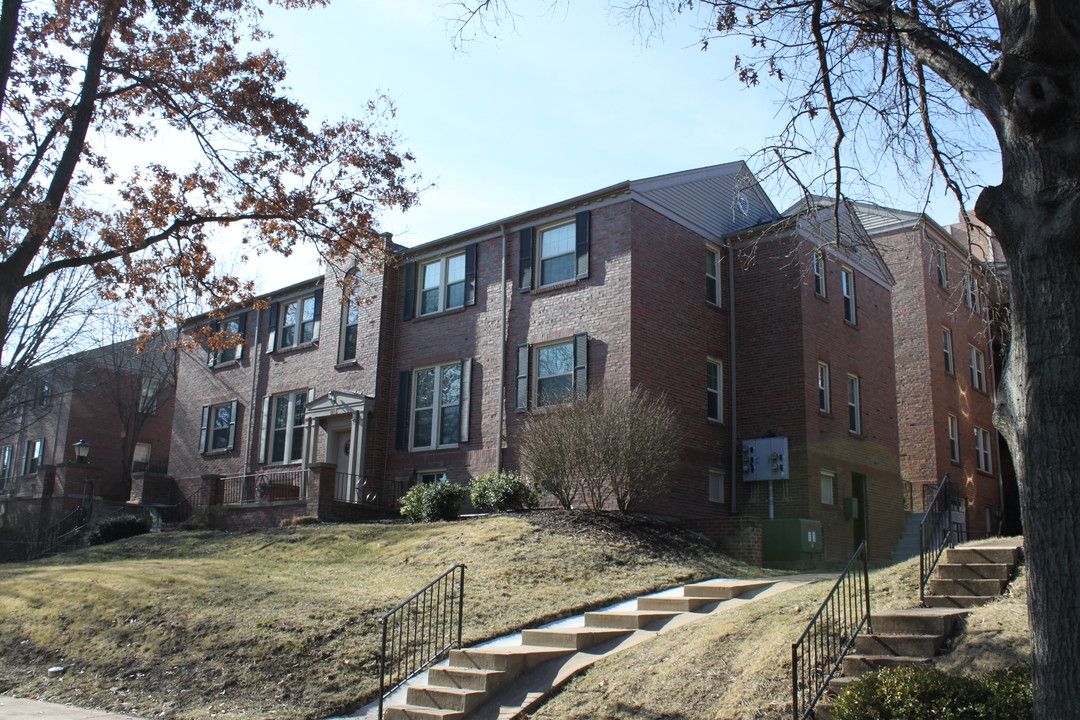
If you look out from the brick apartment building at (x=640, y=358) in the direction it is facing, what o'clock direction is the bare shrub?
The bare shrub is roughly at 11 o'clock from the brick apartment building.

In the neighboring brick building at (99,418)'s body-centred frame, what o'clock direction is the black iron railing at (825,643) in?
The black iron railing is roughly at 10 o'clock from the neighboring brick building.

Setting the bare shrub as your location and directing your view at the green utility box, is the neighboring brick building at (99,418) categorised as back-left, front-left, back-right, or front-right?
back-left

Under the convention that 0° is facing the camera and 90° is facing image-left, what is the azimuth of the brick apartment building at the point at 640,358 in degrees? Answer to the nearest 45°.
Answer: approximately 45°

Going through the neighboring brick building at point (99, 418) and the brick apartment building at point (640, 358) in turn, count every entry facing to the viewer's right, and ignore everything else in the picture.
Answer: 0

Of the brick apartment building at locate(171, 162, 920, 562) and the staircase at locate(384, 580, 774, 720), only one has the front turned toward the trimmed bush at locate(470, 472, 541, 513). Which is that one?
the brick apartment building

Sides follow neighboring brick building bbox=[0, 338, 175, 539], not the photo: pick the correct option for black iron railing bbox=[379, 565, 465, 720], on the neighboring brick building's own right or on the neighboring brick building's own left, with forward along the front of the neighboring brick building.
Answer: on the neighboring brick building's own left

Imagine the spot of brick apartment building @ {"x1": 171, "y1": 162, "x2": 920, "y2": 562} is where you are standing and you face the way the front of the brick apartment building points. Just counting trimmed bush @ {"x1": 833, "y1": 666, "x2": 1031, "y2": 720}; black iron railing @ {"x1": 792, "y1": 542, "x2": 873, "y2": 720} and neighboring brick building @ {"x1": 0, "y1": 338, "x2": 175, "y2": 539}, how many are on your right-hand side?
1

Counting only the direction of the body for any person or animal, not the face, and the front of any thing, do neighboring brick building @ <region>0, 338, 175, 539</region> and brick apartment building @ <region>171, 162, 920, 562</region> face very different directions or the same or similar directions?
same or similar directions

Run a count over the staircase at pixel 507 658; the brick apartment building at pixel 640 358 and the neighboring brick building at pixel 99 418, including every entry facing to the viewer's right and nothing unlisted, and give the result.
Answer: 0

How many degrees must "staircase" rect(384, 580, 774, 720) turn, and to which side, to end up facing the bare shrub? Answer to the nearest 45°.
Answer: approximately 135° to its right

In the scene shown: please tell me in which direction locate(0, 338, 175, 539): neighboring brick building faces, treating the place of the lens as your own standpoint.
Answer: facing the viewer and to the left of the viewer

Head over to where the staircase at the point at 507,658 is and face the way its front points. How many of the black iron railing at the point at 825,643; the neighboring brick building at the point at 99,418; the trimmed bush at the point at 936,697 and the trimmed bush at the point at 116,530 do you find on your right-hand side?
2

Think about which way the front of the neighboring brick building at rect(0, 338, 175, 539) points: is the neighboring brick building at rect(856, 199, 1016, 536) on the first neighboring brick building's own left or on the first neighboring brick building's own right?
on the first neighboring brick building's own left

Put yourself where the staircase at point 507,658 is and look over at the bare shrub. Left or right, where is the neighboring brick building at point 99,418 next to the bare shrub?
left

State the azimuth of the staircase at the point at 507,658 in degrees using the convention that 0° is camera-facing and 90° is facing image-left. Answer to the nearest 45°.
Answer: approximately 45°
